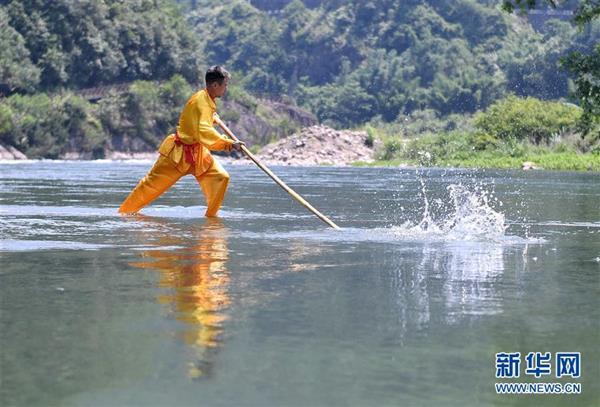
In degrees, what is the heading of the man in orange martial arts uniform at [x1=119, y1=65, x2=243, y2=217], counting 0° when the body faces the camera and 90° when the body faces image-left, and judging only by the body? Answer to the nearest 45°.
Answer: approximately 270°

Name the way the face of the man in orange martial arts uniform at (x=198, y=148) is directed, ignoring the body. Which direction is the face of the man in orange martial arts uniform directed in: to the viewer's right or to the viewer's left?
to the viewer's right
